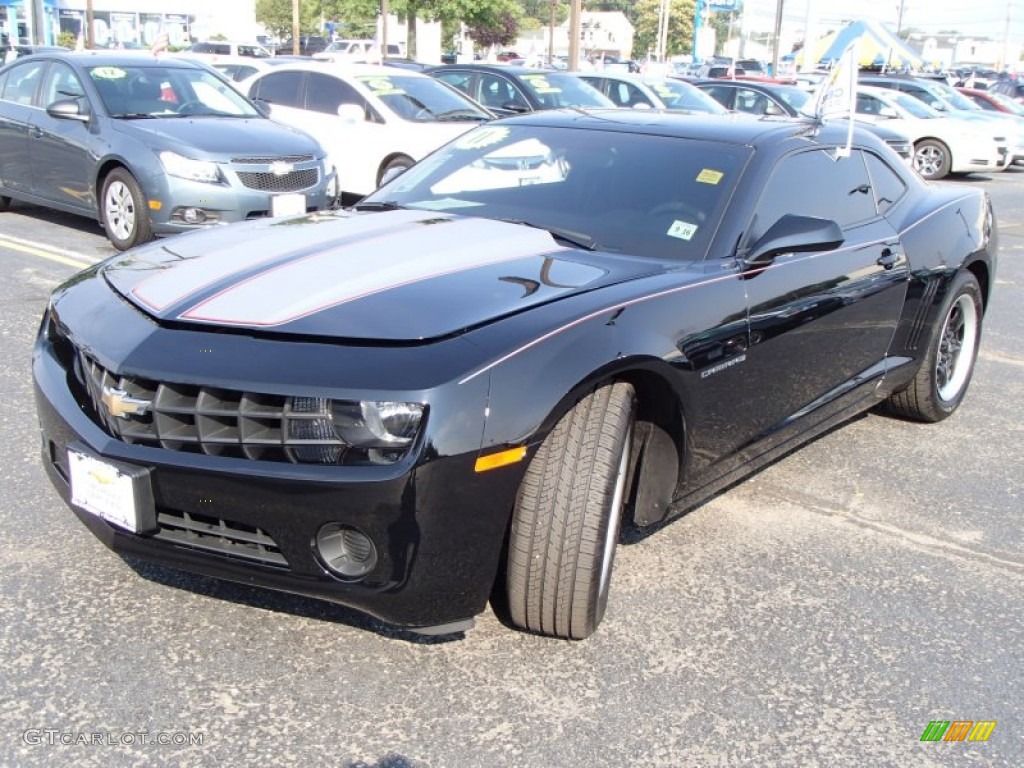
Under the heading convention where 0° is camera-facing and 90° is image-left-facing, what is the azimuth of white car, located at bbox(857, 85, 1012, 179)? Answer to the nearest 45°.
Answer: approximately 315°

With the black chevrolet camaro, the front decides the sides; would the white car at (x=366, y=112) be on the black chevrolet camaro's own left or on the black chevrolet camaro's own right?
on the black chevrolet camaro's own right

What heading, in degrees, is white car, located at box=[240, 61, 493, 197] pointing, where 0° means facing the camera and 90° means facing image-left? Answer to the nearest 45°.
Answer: approximately 315°

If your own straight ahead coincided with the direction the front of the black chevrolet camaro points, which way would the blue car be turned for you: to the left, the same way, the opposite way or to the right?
to the left

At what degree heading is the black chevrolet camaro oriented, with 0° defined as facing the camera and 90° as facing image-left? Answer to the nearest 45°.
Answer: approximately 45°

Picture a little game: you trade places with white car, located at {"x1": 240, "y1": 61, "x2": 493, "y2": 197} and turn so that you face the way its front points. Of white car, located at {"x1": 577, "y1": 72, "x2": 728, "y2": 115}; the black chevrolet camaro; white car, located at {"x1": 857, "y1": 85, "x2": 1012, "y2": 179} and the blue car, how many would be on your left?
2

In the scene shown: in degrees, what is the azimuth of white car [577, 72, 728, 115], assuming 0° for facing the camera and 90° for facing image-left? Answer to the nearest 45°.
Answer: approximately 315°

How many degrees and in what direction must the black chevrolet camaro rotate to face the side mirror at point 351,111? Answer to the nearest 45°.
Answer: approximately 135° to its right

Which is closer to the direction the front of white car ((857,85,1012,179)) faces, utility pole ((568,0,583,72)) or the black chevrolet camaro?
the black chevrolet camaro

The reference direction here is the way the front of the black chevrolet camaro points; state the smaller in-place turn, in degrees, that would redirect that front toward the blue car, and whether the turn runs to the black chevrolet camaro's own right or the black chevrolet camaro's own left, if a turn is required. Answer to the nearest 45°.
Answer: approximately 90° to the black chevrolet camaro's own right

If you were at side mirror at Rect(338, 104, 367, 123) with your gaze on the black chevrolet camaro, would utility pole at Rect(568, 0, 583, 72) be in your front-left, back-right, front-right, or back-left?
back-left

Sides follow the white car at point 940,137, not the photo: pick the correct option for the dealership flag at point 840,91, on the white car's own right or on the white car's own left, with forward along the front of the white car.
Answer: on the white car's own right
